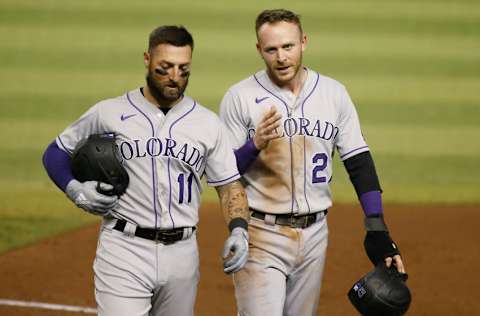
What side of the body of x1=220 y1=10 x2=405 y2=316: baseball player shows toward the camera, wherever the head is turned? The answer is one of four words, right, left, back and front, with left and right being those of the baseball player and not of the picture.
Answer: front

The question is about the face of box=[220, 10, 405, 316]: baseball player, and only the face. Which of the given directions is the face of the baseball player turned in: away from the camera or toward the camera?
toward the camera

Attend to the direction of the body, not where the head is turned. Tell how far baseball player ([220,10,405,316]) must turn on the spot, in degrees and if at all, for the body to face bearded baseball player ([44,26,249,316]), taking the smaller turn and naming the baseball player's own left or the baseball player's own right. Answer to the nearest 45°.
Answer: approximately 45° to the baseball player's own right
